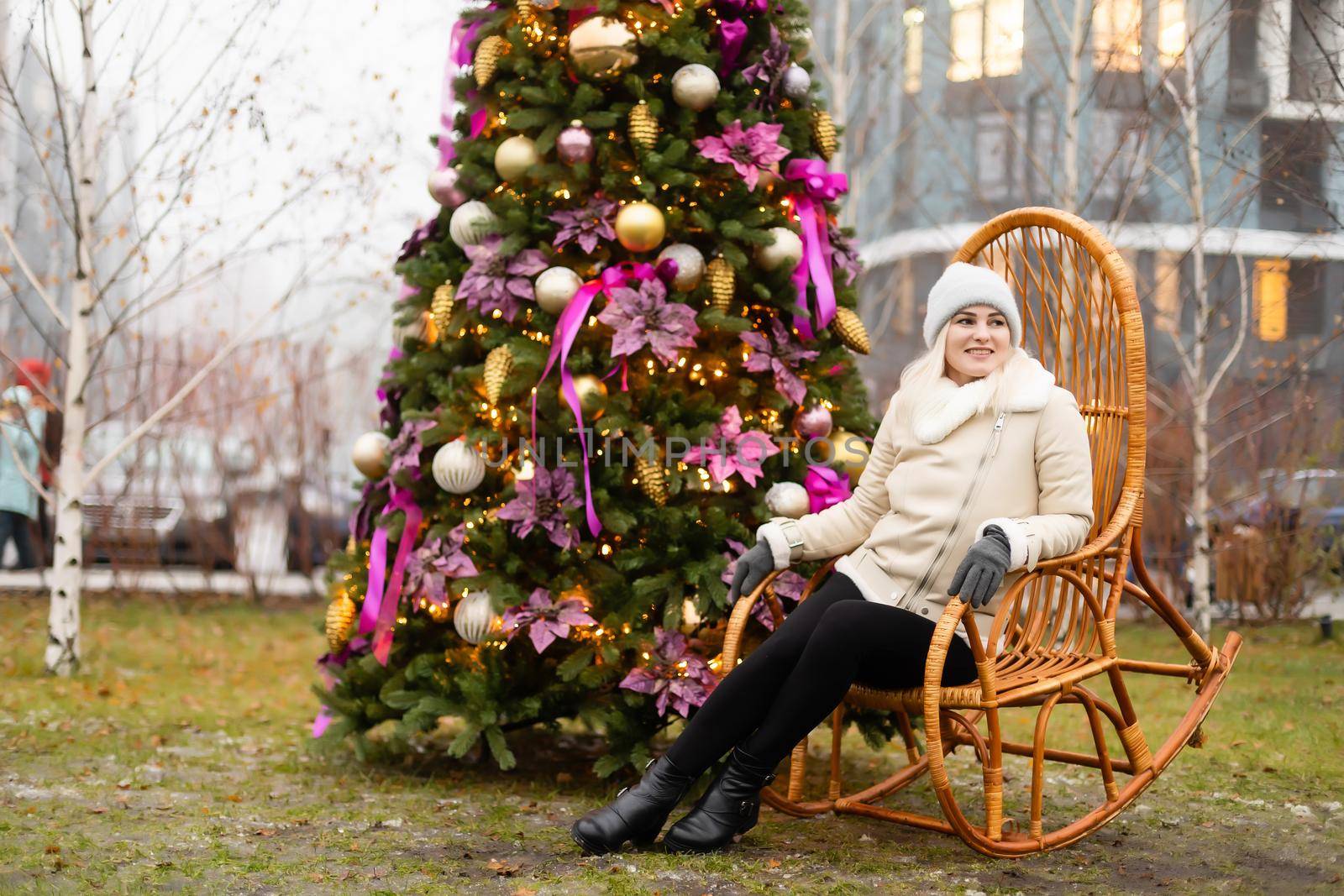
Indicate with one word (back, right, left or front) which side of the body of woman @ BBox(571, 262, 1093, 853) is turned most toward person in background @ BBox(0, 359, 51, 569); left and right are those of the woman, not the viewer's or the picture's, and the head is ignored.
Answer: right

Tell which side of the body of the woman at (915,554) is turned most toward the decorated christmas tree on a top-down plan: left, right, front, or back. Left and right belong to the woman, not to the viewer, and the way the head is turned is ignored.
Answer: right

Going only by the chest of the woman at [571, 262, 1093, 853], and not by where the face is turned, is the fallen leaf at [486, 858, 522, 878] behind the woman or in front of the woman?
in front

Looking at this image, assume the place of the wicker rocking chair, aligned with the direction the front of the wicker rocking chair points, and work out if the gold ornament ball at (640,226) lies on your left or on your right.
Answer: on your right

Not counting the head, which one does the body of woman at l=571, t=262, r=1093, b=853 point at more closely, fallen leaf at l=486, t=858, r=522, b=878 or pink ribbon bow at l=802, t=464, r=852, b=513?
the fallen leaf

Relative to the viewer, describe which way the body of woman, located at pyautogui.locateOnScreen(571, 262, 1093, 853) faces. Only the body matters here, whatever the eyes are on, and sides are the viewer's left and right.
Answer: facing the viewer and to the left of the viewer

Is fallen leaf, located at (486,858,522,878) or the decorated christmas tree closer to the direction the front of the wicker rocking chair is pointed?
the fallen leaf

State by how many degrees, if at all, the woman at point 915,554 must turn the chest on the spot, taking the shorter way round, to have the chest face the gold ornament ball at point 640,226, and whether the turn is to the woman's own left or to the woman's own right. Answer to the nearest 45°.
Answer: approximately 90° to the woman's own right

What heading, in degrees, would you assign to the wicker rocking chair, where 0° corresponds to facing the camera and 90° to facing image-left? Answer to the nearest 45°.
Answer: approximately 45°

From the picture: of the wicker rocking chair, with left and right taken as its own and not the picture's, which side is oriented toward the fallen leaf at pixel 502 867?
front
